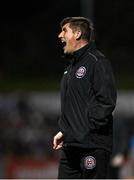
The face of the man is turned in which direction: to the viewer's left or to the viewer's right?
to the viewer's left
